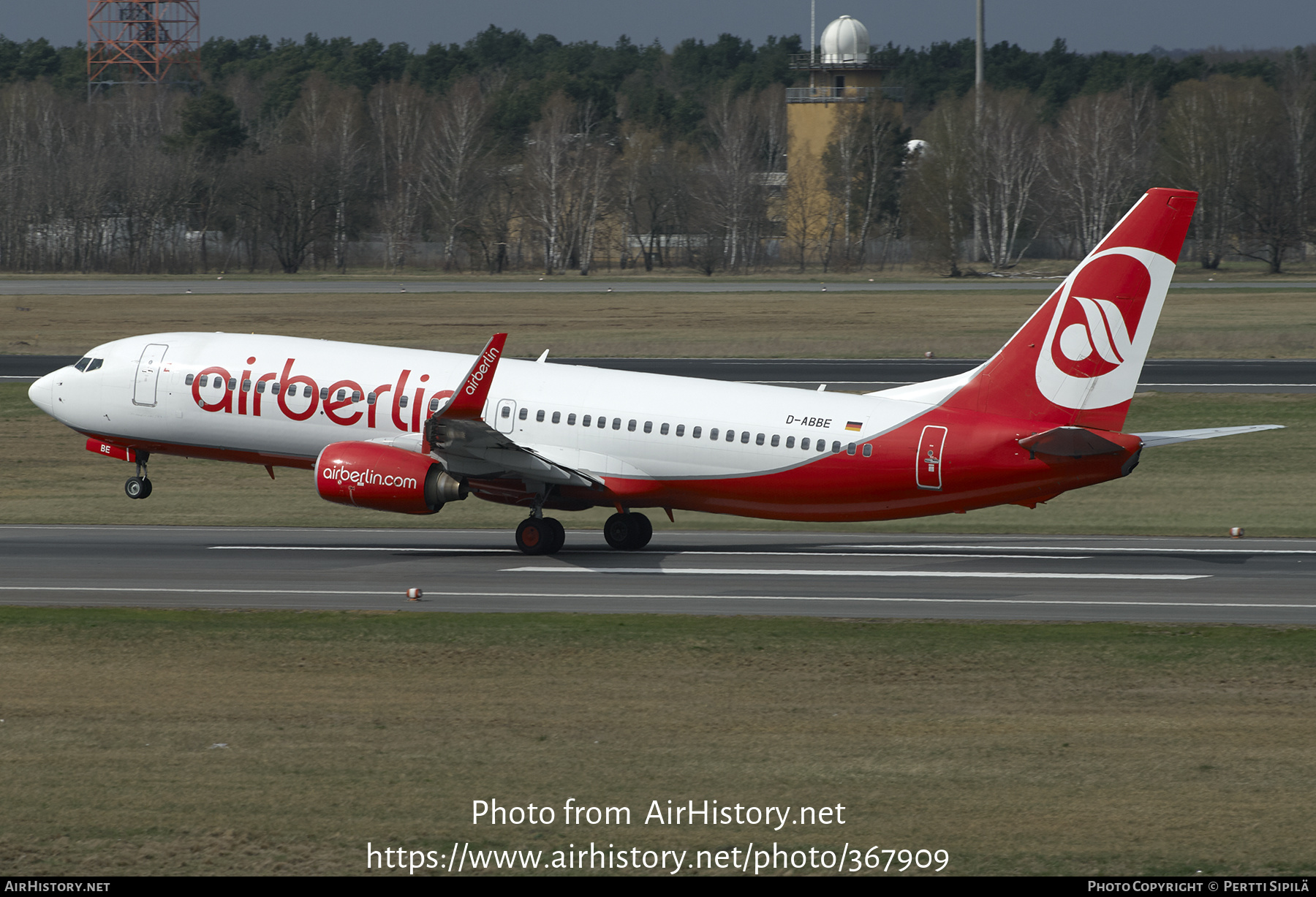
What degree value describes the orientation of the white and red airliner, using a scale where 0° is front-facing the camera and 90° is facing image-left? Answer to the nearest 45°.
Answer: approximately 90°
